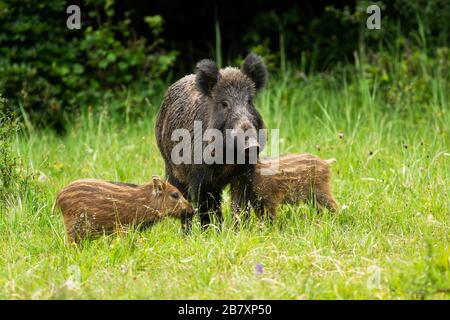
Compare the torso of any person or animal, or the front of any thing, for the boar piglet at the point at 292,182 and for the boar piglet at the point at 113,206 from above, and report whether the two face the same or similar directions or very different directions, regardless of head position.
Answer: very different directions

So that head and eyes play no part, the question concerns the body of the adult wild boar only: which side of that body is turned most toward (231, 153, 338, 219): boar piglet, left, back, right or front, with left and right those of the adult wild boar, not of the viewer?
left

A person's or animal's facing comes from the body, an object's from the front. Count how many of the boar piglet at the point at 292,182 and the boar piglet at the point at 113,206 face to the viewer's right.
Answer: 1

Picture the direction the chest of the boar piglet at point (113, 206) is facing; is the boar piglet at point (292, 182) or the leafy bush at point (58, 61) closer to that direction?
the boar piglet

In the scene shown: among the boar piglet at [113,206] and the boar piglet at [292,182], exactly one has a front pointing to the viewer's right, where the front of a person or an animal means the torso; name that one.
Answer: the boar piglet at [113,206]

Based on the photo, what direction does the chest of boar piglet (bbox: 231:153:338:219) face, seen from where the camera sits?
to the viewer's left

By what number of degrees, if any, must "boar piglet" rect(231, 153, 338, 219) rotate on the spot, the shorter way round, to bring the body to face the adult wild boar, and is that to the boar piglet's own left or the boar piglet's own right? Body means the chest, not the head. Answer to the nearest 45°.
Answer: approximately 45° to the boar piglet's own left

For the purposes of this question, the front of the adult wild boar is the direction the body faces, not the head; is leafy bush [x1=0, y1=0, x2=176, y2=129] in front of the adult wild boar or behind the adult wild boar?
behind

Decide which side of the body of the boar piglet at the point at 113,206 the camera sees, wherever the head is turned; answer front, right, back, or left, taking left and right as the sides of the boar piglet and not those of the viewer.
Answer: right

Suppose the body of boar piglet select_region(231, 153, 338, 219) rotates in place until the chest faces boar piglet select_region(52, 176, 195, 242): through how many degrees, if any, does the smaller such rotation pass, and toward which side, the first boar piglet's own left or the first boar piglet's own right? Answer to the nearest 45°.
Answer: approximately 45° to the first boar piglet's own left

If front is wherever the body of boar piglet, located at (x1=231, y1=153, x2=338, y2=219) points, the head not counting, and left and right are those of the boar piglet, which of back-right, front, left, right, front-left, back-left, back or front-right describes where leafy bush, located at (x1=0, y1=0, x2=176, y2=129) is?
front-right
